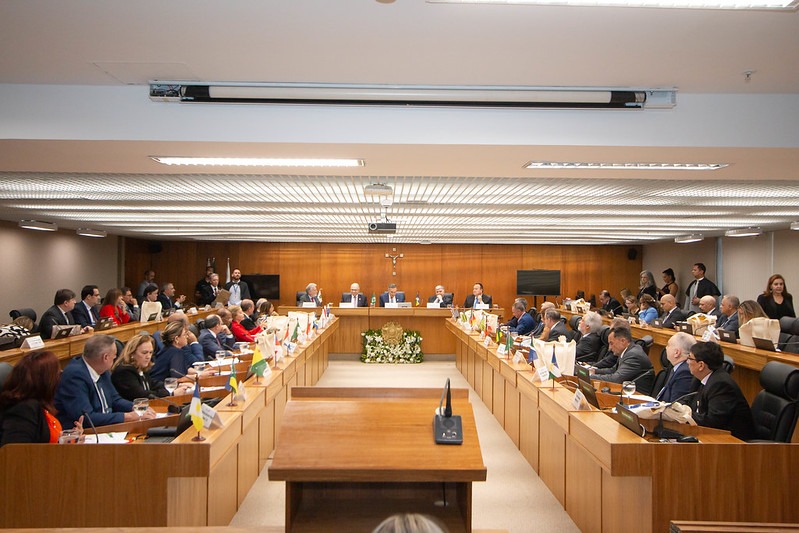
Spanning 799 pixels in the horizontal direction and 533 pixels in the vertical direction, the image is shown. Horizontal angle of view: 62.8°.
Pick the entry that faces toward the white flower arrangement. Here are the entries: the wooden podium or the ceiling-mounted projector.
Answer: the wooden podium

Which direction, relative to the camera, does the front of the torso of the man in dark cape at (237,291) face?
toward the camera

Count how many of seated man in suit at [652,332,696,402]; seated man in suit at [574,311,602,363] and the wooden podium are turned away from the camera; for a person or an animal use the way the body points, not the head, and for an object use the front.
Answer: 1

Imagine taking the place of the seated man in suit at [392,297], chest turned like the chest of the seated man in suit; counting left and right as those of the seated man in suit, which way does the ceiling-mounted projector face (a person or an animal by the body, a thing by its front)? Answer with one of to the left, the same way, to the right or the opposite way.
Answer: the same way

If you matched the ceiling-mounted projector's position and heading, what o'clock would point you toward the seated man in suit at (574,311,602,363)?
The seated man in suit is roughly at 10 o'clock from the ceiling-mounted projector.

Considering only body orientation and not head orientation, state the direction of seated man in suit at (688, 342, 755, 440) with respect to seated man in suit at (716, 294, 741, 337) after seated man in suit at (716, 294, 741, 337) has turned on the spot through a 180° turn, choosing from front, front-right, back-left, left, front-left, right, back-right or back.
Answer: right

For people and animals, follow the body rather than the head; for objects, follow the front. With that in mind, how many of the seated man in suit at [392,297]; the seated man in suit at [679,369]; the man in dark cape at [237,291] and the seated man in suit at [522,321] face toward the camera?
2

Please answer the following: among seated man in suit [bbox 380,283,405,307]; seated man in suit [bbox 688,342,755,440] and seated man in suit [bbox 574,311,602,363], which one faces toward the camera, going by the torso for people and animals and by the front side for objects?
seated man in suit [bbox 380,283,405,307]

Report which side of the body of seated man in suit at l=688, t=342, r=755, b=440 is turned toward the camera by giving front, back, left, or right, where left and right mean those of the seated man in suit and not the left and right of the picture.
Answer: left

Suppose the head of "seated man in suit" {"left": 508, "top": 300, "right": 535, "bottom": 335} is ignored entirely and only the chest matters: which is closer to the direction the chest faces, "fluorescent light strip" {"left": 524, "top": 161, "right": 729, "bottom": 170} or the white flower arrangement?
the white flower arrangement

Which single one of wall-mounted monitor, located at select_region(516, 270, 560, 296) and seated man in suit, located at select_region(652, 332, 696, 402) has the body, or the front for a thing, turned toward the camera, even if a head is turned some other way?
the wall-mounted monitor

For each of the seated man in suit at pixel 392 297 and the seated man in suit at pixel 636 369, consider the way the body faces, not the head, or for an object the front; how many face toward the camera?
1

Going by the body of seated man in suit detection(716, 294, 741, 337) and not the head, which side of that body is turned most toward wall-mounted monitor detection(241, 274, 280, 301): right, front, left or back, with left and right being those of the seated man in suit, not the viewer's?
front

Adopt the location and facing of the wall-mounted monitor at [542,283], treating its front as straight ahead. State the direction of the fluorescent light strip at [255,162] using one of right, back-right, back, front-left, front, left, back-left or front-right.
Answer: front

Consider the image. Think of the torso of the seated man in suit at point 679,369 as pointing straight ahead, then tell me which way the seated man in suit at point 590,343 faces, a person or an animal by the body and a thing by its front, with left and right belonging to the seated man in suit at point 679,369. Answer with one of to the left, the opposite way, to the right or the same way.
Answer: the same way

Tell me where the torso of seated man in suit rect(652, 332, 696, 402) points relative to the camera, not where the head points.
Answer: to the viewer's left

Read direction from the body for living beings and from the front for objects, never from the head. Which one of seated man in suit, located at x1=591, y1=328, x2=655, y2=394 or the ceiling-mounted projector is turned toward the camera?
the ceiling-mounted projector

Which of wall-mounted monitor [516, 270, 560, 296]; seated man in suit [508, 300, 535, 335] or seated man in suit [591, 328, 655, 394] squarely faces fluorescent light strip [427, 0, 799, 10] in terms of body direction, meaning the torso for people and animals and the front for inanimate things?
the wall-mounted monitor

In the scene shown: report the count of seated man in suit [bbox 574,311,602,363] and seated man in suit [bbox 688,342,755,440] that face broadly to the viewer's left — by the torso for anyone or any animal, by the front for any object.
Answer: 2

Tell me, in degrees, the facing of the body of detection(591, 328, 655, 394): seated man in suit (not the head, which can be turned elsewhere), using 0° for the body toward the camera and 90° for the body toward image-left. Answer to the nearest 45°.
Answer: approximately 90°
